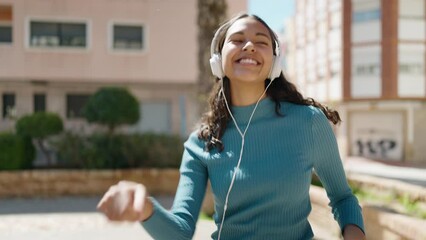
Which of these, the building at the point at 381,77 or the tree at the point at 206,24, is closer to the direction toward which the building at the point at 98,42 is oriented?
the tree

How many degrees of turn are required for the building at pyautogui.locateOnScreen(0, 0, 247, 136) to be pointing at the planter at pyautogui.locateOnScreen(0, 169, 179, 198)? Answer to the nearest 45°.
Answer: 0° — it already faces it

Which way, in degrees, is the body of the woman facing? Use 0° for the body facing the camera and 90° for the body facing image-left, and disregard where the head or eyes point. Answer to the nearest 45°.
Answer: approximately 0°

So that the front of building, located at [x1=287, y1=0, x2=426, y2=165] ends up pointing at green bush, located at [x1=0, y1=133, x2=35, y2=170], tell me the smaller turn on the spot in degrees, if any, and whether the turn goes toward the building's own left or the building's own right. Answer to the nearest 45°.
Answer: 0° — it already faces it

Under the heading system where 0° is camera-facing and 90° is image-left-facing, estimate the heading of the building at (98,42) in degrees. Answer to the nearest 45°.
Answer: approximately 0°

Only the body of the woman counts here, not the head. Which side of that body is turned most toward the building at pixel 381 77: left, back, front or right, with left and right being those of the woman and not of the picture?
back

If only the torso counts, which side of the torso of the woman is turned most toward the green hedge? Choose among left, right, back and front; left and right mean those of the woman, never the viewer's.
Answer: back

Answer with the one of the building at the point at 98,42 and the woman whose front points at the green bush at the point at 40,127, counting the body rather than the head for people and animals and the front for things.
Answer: the building
